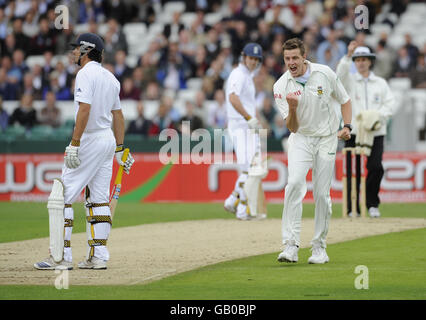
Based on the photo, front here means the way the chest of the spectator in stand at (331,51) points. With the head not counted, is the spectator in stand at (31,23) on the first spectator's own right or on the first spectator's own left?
on the first spectator's own right

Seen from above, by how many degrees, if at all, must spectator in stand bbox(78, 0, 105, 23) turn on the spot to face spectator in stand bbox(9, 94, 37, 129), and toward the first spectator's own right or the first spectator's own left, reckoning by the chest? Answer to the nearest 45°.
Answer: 0° — they already face them

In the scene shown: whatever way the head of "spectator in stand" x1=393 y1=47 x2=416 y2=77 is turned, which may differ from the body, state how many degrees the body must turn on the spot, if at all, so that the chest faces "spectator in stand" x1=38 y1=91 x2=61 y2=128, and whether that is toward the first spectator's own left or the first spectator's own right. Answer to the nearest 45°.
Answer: approximately 90° to the first spectator's own right

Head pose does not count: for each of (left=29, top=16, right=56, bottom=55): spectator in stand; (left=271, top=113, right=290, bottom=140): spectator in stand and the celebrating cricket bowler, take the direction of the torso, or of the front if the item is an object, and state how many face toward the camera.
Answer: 3

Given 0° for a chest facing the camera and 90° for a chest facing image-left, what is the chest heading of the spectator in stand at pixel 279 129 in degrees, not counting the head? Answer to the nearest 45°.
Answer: approximately 0°
